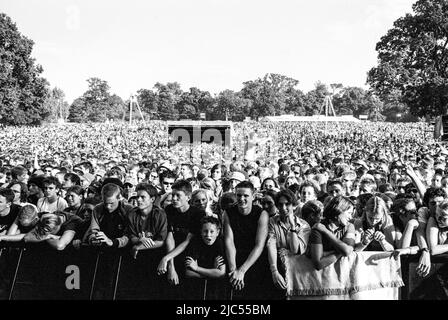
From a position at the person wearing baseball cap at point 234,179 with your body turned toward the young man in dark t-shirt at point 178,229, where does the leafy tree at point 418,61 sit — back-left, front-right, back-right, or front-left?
back-left

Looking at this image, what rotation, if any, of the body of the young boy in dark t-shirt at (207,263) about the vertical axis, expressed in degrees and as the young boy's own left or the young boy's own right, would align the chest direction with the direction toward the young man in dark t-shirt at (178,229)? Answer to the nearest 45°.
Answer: approximately 135° to the young boy's own right

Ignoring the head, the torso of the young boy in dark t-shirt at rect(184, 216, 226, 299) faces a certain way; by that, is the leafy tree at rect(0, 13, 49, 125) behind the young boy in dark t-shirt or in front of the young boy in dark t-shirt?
behind

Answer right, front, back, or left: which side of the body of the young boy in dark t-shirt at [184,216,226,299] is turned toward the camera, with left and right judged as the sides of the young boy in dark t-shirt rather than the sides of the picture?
front

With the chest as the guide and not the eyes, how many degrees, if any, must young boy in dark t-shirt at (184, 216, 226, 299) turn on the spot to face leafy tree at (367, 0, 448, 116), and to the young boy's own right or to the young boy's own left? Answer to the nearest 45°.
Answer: approximately 135° to the young boy's own left

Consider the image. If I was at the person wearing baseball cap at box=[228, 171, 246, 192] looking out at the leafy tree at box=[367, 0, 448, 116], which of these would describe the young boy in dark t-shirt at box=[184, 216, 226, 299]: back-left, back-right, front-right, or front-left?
back-right

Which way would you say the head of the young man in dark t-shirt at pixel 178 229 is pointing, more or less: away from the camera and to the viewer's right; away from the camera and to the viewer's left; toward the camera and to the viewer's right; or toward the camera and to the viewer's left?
toward the camera and to the viewer's left
